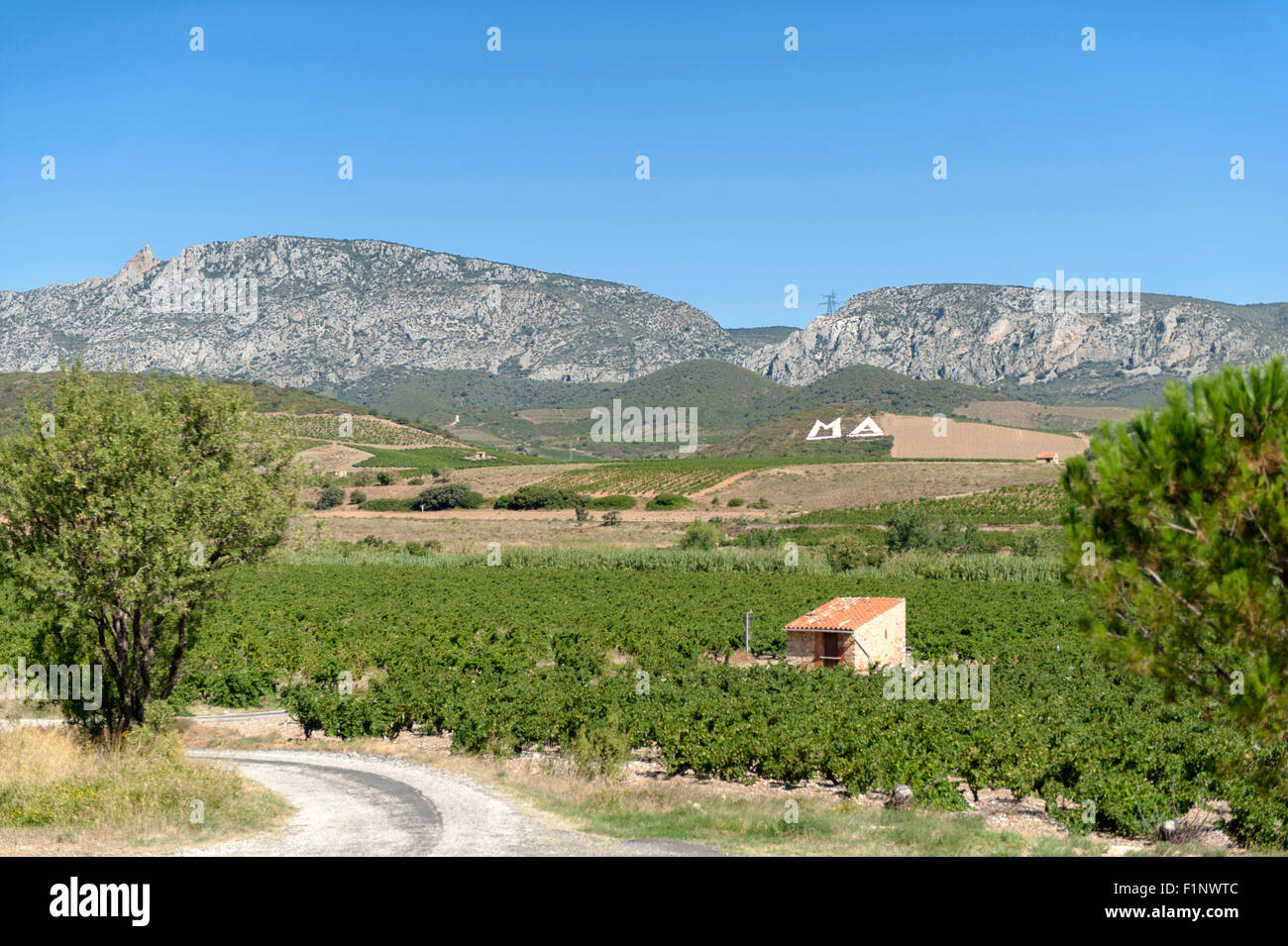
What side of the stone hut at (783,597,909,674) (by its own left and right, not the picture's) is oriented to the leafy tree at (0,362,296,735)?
front

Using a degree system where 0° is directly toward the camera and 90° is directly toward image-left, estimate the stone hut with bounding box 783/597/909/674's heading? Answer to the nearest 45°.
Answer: approximately 45°

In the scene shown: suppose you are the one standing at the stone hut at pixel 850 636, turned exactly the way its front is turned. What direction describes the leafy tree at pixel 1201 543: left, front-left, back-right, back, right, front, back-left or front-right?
front-left
